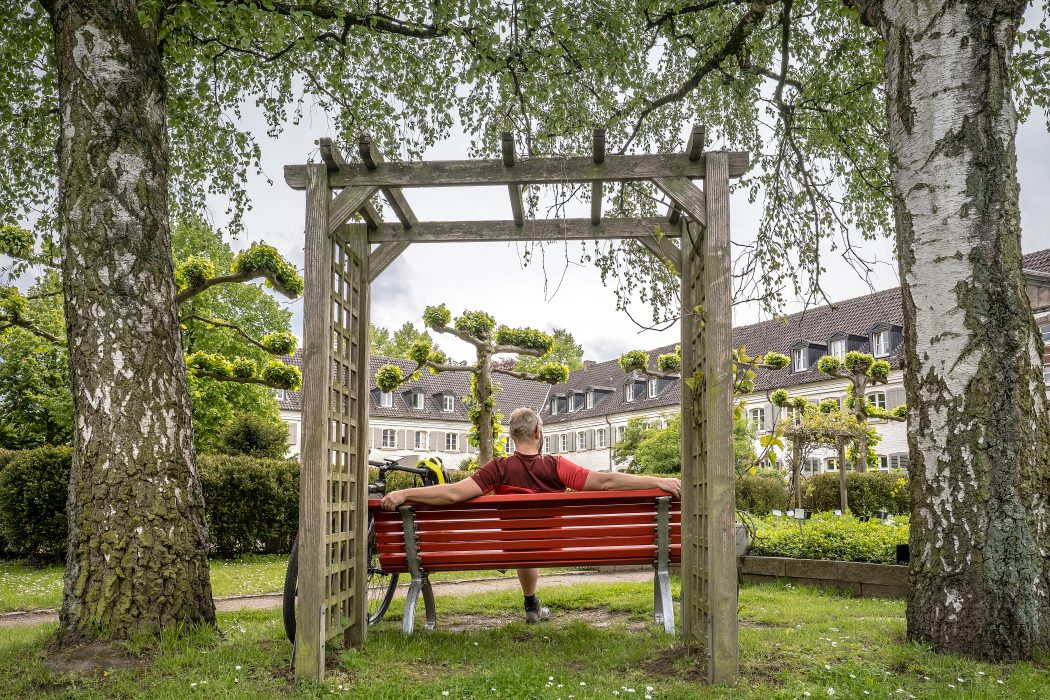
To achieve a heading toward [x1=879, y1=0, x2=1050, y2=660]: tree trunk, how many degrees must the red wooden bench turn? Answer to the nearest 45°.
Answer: approximately 135° to its right

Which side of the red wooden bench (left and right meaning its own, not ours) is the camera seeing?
back

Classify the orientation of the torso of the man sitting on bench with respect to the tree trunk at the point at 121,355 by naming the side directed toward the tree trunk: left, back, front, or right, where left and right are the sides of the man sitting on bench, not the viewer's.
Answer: left

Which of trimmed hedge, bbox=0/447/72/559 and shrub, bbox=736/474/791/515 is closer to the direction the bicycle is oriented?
the shrub

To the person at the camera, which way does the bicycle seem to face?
facing away from the viewer and to the right of the viewer

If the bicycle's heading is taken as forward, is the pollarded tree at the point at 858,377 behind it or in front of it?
in front

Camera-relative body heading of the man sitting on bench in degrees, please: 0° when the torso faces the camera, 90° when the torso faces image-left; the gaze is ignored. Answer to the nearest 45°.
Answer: approximately 180°

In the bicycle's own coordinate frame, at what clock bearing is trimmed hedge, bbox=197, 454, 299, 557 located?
The trimmed hedge is roughly at 10 o'clock from the bicycle.

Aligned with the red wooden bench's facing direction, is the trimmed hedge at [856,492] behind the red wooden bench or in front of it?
in front

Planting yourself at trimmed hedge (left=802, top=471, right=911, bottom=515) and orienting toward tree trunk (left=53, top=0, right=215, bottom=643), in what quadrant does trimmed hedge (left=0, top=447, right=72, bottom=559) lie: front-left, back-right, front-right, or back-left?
front-right

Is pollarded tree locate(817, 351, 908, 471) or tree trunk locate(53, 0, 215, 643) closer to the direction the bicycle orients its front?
the pollarded tree

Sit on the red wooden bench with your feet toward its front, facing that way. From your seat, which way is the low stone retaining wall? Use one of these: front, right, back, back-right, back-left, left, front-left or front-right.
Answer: front-right
